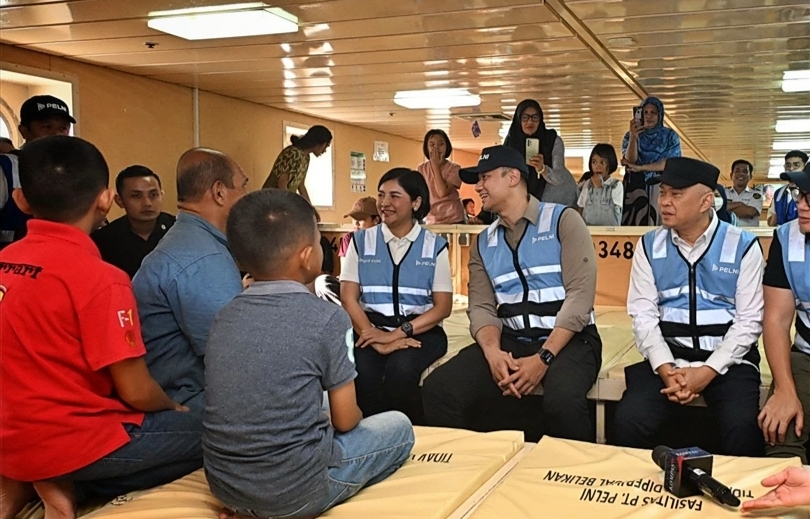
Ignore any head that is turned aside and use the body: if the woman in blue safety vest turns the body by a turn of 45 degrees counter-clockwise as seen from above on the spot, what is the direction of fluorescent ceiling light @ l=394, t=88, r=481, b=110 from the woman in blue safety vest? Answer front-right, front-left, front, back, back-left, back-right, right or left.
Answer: back-left

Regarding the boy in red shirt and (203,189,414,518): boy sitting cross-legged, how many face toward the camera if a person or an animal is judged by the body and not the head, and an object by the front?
0

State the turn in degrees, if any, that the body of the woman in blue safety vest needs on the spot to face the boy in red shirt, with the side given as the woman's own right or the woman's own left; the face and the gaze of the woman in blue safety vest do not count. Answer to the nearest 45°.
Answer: approximately 45° to the woman's own right

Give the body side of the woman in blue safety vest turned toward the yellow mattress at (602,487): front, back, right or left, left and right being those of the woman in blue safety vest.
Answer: front

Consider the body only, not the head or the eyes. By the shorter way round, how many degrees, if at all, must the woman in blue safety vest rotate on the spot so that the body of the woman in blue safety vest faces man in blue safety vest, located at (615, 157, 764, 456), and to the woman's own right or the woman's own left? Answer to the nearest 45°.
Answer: approximately 45° to the woman's own left

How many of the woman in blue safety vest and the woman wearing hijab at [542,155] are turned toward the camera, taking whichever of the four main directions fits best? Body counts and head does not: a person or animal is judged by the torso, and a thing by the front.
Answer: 2

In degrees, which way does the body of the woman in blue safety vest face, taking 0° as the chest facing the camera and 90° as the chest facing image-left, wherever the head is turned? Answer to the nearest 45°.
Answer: approximately 0°

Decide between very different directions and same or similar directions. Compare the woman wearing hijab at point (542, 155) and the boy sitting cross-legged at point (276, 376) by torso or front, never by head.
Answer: very different directions

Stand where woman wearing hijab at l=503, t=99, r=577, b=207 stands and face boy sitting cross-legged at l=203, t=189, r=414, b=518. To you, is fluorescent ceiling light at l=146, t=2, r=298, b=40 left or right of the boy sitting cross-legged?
right

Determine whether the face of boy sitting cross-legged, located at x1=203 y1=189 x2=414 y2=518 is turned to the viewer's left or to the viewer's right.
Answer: to the viewer's right

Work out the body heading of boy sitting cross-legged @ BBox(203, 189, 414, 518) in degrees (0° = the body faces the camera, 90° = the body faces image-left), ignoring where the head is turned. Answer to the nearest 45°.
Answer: approximately 225°

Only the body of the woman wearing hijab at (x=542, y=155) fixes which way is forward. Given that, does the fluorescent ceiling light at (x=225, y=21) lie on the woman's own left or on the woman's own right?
on the woman's own right

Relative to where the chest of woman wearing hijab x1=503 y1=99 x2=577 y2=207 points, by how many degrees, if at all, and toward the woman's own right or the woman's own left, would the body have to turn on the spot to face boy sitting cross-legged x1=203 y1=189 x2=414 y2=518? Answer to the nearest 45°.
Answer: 0° — they already face them

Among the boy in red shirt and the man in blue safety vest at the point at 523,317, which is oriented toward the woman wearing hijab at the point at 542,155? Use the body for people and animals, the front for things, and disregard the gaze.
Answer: the boy in red shirt

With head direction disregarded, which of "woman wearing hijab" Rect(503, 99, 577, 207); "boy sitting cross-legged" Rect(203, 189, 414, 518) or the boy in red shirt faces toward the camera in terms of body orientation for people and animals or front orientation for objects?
the woman wearing hijab
